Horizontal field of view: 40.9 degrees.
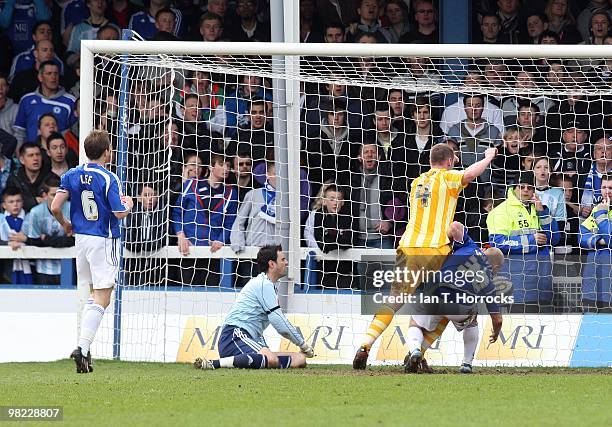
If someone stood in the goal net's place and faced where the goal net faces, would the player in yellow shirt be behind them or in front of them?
in front

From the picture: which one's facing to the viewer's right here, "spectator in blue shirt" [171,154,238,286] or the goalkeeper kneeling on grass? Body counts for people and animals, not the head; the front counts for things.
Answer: the goalkeeper kneeling on grass

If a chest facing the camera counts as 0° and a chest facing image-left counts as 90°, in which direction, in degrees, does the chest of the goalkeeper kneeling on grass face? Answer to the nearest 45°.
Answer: approximately 270°

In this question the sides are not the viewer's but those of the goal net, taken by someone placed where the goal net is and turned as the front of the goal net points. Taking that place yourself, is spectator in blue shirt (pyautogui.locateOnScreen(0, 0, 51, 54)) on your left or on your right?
on your right

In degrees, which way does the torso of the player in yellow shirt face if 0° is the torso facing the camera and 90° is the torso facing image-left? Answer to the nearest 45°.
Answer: approximately 225°
